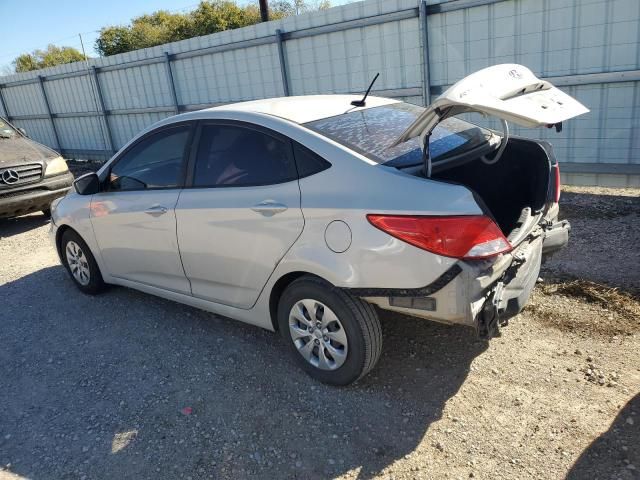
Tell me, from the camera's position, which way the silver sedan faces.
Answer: facing away from the viewer and to the left of the viewer

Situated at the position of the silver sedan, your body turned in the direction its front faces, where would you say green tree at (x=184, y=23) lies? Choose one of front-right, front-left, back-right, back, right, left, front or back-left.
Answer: front-right

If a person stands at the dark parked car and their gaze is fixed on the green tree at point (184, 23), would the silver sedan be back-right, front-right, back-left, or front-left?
back-right

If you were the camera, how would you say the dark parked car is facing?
facing the viewer and to the right of the viewer

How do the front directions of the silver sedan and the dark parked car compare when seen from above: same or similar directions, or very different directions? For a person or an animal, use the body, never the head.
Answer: very different directions

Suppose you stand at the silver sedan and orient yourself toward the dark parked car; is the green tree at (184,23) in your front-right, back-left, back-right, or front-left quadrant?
front-right

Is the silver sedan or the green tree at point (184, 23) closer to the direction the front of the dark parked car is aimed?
the silver sedan

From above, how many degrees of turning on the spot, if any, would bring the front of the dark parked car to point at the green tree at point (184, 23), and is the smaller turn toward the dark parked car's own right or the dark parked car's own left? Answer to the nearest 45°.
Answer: approximately 135° to the dark parked car's own left

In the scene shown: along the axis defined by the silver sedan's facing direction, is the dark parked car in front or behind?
in front
